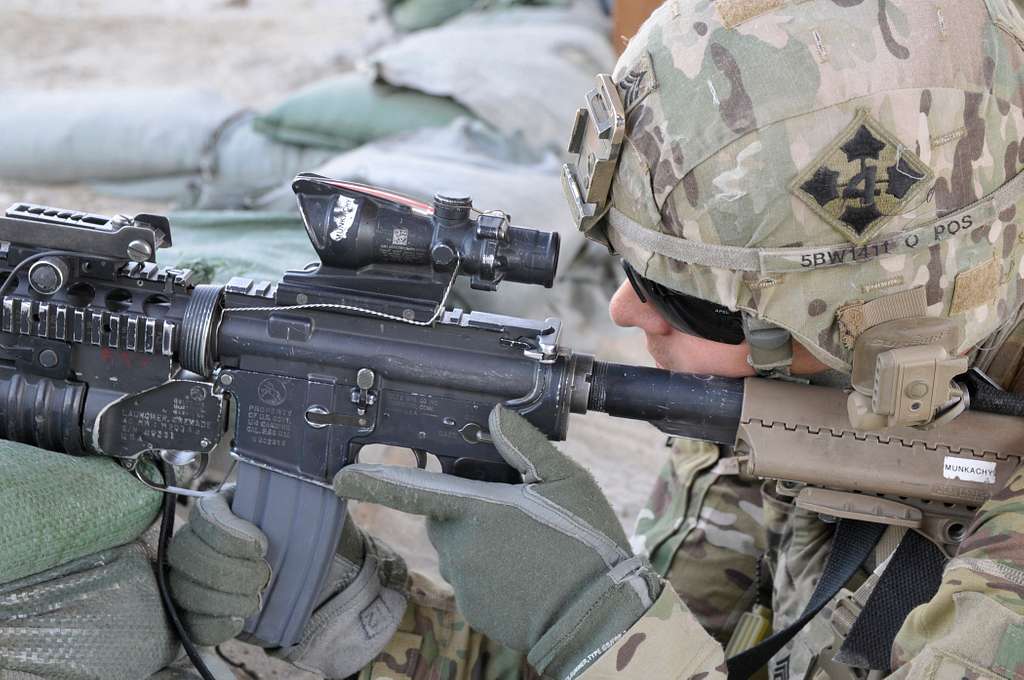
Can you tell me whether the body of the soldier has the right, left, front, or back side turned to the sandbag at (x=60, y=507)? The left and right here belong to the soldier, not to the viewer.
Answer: front

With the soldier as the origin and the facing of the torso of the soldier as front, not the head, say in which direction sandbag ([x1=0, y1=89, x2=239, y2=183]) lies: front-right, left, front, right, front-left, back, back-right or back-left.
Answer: front-right

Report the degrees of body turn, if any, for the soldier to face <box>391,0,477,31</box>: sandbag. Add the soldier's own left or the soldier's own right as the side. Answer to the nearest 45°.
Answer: approximately 90° to the soldier's own right

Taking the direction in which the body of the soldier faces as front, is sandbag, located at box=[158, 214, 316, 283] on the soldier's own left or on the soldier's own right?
on the soldier's own right

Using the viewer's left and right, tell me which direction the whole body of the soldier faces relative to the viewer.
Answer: facing to the left of the viewer

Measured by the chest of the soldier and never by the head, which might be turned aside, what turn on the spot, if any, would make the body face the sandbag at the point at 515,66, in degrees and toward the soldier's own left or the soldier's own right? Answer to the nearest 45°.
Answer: approximately 90° to the soldier's own right

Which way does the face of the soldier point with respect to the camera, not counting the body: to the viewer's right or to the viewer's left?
to the viewer's left

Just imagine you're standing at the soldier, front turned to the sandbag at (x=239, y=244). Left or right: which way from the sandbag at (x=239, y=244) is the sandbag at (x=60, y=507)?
left
